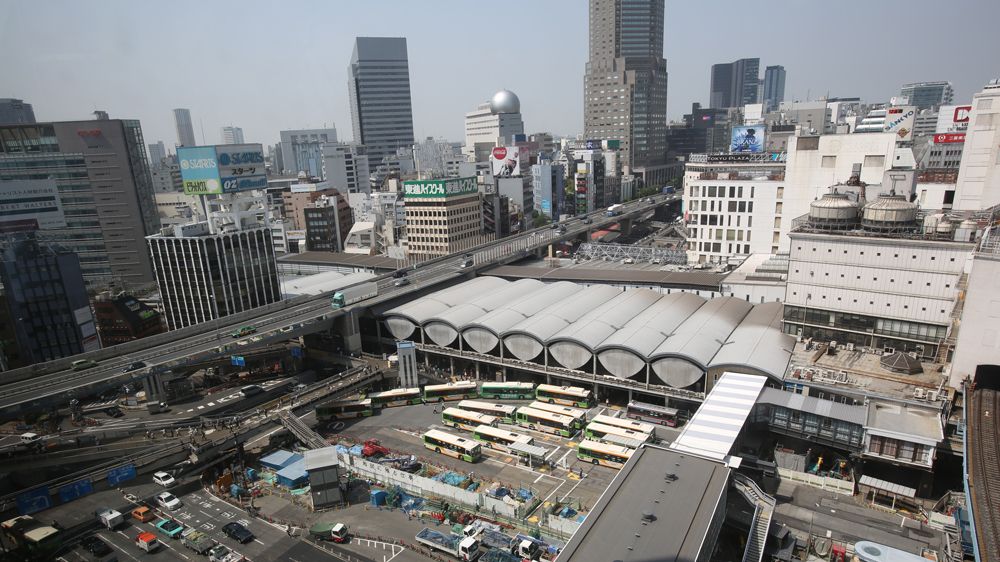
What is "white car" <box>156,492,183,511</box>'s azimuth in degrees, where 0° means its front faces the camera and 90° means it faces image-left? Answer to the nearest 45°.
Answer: approximately 315°

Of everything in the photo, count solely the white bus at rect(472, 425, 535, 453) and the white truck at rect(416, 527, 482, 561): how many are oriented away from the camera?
0

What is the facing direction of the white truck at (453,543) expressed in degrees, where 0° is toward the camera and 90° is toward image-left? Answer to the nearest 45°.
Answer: approximately 315°
